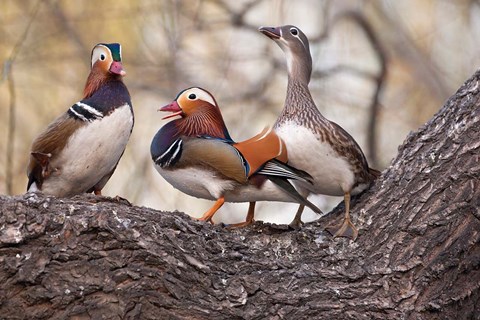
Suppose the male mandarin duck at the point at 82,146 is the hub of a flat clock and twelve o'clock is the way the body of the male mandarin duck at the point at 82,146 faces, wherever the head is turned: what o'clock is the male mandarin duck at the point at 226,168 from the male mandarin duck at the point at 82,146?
the male mandarin duck at the point at 226,168 is roughly at 12 o'clock from the male mandarin duck at the point at 82,146.

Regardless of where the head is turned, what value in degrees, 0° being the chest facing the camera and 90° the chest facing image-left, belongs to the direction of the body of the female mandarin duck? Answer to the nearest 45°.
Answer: approximately 45°

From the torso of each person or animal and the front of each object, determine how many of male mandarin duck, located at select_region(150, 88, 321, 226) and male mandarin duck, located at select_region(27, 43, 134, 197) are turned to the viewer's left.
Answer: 1

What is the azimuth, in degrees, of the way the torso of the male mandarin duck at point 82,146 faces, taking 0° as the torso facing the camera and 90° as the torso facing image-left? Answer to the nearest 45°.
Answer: approximately 315°

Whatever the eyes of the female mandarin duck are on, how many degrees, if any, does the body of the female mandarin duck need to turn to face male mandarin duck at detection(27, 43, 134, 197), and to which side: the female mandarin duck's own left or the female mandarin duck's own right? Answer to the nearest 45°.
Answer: approximately 45° to the female mandarin duck's own right

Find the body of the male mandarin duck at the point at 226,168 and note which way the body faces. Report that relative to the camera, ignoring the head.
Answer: to the viewer's left
